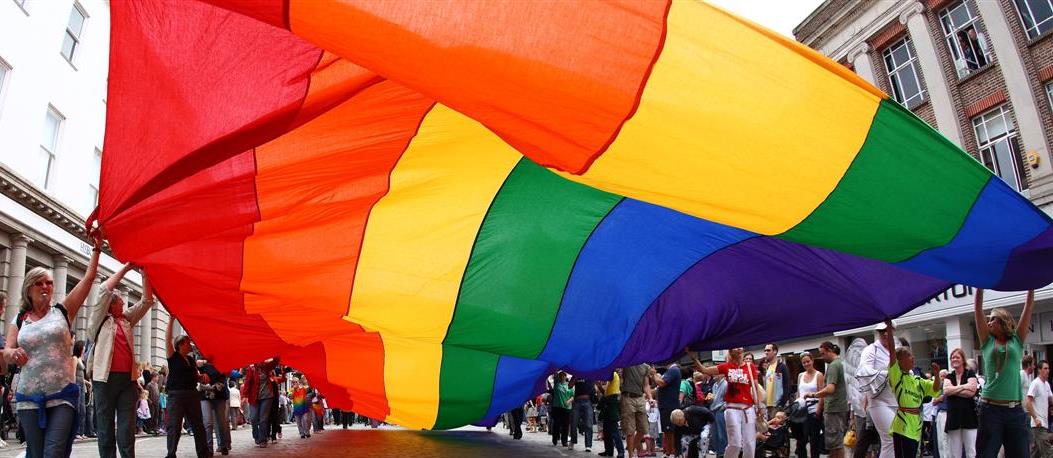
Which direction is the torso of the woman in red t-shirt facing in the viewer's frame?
toward the camera

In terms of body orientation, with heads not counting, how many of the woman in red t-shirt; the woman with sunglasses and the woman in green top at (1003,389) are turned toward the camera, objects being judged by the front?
3

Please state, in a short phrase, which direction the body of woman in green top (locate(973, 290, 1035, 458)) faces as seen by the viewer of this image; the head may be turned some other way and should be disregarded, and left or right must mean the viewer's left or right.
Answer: facing the viewer

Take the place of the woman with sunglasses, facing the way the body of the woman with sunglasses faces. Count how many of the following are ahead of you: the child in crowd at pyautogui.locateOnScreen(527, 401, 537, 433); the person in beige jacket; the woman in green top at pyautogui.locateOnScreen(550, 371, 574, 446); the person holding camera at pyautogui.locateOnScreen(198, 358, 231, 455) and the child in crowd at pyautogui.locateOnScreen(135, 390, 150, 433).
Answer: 0

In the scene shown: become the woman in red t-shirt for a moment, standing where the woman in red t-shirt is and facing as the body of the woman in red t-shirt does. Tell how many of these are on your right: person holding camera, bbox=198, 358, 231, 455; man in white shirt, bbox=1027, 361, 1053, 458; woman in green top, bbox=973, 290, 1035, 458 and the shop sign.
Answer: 1

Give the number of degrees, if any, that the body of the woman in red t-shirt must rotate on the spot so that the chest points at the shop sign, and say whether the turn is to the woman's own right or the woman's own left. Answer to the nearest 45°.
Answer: approximately 135° to the woman's own left

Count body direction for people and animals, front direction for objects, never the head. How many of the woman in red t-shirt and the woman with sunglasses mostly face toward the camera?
2

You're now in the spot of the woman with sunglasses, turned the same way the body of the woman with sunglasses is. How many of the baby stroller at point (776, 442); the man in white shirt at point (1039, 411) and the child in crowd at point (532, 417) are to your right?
0

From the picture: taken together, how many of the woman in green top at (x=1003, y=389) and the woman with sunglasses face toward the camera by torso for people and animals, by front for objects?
2

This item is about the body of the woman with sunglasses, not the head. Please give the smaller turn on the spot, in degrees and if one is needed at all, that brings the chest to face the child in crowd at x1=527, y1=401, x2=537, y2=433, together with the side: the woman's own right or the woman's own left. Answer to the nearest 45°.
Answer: approximately 135° to the woman's own left

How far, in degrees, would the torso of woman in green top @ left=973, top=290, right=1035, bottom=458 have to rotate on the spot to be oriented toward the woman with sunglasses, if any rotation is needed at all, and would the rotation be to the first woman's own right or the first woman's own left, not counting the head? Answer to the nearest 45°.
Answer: approximately 45° to the first woman's own right

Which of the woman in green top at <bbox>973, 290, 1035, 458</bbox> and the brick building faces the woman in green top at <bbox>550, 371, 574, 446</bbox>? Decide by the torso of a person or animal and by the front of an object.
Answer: the brick building

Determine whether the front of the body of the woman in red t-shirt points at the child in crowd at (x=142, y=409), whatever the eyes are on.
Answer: no

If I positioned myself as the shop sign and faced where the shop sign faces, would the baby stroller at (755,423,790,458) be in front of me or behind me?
in front

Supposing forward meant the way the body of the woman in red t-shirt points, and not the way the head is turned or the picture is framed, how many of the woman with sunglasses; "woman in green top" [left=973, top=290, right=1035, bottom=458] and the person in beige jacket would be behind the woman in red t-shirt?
0

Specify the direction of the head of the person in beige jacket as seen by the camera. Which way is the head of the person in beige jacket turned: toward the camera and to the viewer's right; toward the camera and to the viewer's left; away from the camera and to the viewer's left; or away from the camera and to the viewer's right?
toward the camera and to the viewer's right

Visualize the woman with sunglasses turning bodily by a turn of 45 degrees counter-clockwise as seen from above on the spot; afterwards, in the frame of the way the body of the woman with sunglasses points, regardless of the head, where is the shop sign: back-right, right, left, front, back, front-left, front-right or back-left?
front-left
